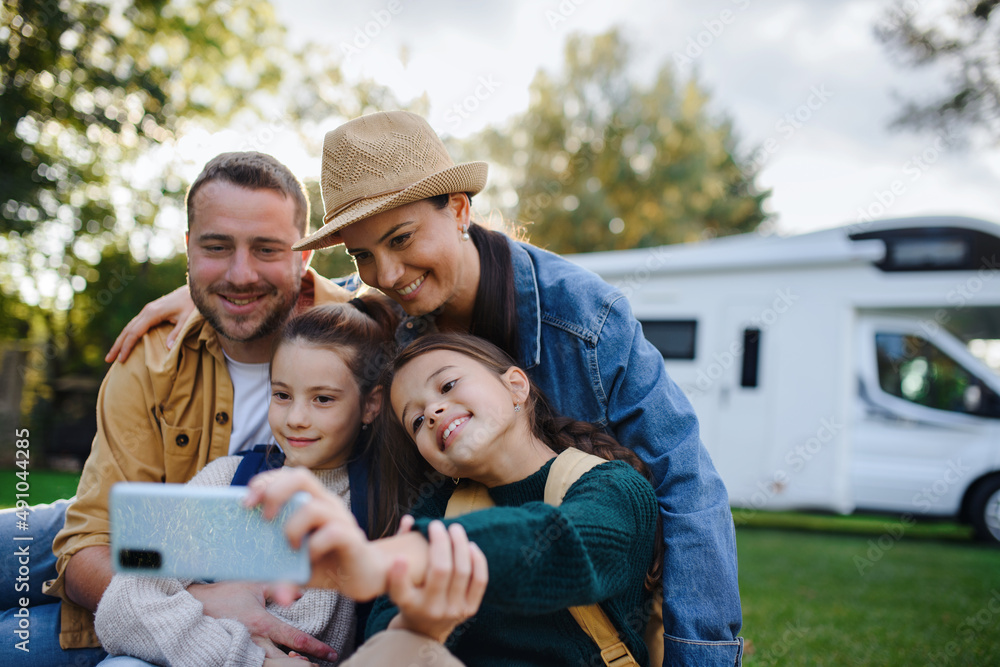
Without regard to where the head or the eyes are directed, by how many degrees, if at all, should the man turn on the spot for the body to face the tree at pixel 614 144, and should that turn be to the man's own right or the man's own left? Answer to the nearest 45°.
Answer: approximately 135° to the man's own left

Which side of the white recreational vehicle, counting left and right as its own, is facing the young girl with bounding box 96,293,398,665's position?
right

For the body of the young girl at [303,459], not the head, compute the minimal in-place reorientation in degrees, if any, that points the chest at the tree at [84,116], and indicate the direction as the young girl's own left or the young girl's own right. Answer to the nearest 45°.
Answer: approximately 135° to the young girl's own right

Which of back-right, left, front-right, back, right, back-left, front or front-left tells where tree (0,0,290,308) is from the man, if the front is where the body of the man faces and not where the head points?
back

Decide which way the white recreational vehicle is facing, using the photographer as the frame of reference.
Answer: facing to the right of the viewer

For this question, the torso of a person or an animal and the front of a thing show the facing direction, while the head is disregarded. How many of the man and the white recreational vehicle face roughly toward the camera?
1

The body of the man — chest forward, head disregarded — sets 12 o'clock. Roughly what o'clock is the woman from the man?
The woman is roughly at 10 o'clock from the man.

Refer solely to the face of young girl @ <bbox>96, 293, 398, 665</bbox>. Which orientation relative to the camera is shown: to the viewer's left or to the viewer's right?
to the viewer's left

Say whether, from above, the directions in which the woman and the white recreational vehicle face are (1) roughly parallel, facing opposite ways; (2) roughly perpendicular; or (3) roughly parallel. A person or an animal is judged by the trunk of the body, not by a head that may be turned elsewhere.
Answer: roughly perpendicular

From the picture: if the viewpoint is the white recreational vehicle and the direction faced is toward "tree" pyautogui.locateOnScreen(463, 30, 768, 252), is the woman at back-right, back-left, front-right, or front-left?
back-left

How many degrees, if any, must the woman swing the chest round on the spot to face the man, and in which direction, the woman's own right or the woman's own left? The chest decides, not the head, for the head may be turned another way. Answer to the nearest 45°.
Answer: approximately 45° to the woman's own right
